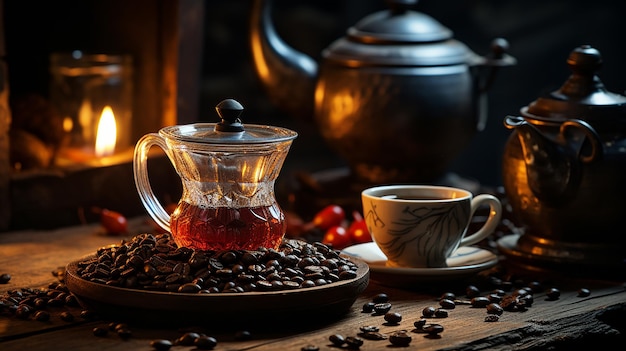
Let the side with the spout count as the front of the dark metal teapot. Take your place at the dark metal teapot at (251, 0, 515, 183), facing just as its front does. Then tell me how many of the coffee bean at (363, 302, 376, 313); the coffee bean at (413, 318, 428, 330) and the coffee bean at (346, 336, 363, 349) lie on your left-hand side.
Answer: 3

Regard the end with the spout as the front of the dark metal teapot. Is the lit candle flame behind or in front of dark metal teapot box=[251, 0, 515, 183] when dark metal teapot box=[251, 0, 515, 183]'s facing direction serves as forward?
in front

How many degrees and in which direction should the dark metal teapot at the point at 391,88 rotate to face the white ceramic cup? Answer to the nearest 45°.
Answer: approximately 90° to its left

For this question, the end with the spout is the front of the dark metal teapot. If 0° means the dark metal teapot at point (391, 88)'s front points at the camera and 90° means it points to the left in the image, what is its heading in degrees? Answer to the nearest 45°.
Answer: approximately 90°

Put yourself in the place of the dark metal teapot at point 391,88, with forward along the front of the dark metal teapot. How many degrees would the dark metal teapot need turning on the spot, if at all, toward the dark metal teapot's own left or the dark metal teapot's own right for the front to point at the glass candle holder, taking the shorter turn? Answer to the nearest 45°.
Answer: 0° — it already faces it

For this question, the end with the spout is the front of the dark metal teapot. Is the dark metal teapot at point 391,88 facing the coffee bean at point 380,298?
no

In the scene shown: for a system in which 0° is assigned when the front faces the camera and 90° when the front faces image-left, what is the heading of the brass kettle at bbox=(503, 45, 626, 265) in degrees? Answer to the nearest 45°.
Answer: approximately 45°

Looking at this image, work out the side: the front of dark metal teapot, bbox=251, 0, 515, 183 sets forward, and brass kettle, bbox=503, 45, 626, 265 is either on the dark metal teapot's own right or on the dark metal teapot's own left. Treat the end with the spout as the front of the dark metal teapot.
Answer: on the dark metal teapot's own left

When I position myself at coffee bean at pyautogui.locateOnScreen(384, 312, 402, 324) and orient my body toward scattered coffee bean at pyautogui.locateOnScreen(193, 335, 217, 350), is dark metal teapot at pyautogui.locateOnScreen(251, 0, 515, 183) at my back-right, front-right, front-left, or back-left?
back-right

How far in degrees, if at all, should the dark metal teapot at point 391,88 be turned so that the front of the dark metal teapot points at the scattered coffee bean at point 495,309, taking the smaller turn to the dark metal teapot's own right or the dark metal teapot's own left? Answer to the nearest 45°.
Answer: approximately 90° to the dark metal teapot's own left

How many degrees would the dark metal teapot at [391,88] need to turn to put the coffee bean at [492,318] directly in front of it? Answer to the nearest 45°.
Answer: approximately 90° to its left

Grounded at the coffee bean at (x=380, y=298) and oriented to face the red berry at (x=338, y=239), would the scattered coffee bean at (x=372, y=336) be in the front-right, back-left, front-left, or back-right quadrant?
back-left

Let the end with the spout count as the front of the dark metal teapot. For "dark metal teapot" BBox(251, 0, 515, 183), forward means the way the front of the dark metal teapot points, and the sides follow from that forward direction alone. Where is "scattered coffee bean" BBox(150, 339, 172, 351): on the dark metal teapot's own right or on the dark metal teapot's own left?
on the dark metal teapot's own left

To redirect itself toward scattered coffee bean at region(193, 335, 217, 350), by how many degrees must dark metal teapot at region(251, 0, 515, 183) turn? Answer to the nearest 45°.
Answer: approximately 90° to its left

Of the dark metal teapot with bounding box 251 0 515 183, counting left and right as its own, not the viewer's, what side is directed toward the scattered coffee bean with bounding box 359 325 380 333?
left
